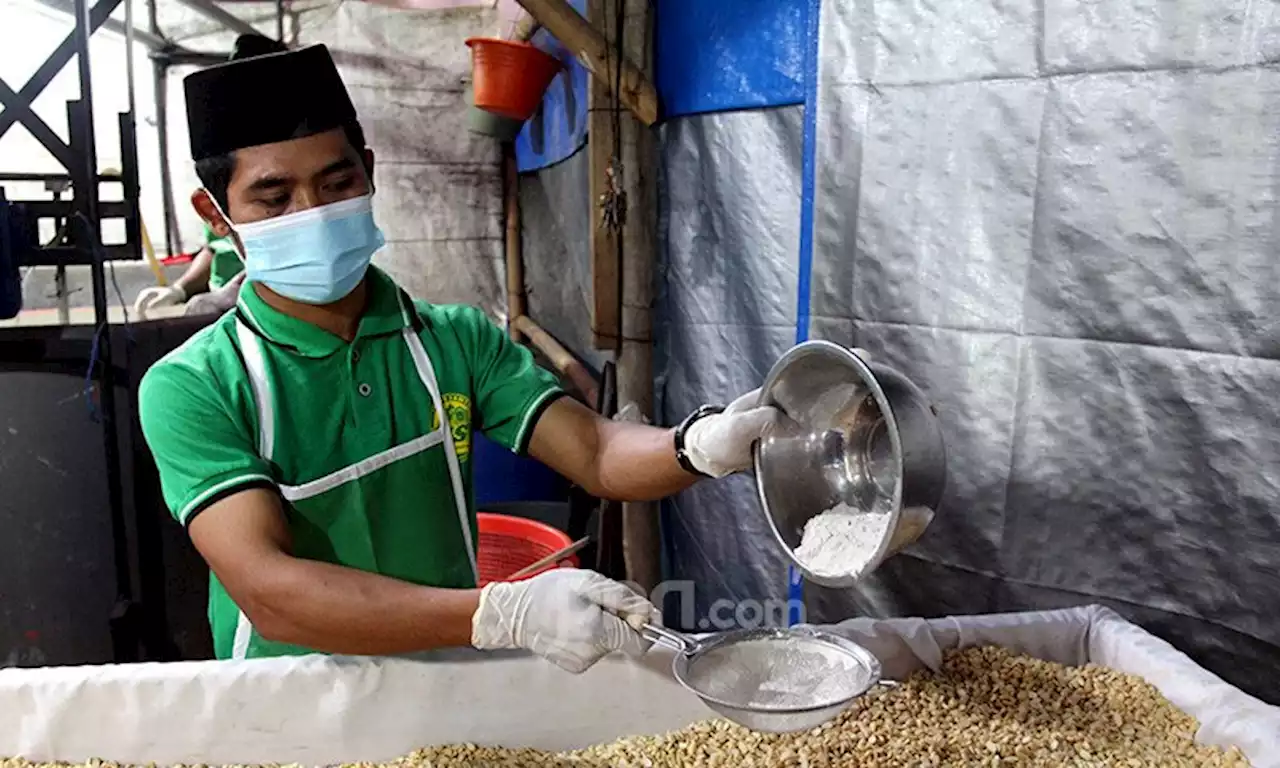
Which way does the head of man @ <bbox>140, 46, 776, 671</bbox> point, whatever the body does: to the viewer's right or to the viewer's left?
to the viewer's right

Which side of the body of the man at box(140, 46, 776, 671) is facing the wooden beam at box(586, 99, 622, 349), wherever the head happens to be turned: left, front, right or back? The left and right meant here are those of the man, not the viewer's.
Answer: left

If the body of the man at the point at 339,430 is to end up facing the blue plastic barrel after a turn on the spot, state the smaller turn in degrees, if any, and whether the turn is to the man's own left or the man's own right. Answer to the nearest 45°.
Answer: approximately 135° to the man's own left

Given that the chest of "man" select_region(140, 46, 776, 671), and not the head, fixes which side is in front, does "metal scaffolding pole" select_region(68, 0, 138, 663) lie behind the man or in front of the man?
behind

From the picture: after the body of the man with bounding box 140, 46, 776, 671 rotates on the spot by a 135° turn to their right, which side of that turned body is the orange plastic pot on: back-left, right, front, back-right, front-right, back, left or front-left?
right

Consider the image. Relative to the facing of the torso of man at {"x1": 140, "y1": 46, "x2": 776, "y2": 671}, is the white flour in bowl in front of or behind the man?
in front

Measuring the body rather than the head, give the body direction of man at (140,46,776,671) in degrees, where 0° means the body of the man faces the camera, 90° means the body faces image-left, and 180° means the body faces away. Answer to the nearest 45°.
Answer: approximately 315°

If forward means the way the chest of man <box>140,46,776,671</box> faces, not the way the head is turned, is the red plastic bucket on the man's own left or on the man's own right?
on the man's own left

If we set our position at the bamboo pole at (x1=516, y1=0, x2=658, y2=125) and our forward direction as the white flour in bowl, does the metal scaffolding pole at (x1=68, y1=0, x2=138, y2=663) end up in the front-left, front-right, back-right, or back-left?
back-right

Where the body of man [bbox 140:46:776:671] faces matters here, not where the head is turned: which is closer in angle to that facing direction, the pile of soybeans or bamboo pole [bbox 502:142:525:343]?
the pile of soybeans

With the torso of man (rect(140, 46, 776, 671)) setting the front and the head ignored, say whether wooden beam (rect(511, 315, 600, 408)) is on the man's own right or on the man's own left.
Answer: on the man's own left
